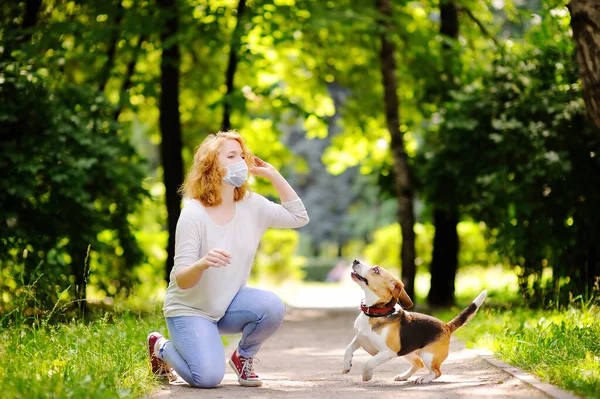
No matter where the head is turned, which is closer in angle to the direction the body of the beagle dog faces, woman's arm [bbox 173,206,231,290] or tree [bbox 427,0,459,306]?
the woman's arm

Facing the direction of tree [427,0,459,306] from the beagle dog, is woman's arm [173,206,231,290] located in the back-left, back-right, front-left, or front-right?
back-left

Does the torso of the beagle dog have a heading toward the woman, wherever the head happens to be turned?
yes

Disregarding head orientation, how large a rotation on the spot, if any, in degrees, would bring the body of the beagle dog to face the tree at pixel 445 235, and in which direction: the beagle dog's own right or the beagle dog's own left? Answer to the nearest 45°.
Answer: approximately 90° to the beagle dog's own right

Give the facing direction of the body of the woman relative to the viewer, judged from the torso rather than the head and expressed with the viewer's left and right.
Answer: facing the viewer and to the right of the viewer

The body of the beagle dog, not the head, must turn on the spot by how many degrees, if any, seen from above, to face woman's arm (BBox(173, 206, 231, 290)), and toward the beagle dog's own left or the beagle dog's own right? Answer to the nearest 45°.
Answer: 0° — it already faces it

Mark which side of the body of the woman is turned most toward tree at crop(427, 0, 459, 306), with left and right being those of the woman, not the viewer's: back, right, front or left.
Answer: left

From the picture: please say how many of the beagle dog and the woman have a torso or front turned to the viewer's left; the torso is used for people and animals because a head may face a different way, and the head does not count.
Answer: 1

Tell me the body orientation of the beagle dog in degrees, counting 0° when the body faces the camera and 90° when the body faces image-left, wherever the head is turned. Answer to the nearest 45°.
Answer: approximately 90°
